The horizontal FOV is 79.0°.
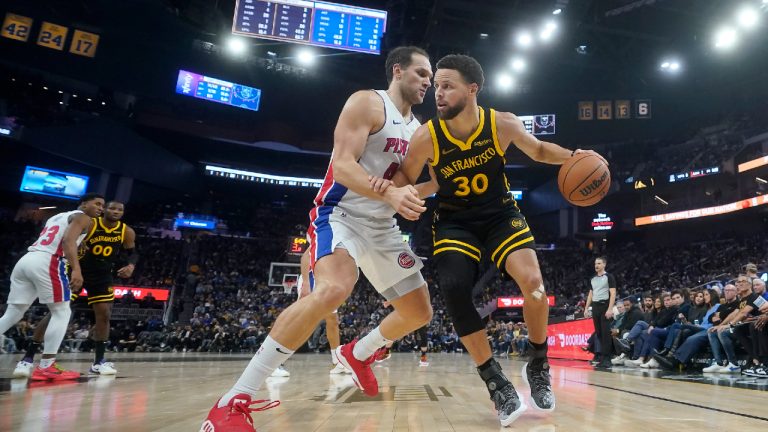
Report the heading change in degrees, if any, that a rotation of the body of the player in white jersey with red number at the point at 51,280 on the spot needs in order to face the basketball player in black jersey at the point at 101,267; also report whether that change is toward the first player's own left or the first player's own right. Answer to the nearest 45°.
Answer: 0° — they already face them

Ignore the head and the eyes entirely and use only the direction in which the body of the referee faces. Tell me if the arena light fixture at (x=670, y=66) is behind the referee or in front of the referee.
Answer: behind

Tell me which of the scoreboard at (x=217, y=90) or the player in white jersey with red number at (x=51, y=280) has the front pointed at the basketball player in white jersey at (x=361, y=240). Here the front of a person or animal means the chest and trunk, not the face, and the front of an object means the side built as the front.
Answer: the scoreboard

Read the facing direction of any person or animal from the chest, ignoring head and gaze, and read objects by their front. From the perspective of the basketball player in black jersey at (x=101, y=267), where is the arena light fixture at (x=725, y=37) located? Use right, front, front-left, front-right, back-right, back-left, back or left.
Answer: left

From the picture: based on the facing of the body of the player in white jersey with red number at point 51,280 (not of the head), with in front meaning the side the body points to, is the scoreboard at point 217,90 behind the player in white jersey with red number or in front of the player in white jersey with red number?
in front

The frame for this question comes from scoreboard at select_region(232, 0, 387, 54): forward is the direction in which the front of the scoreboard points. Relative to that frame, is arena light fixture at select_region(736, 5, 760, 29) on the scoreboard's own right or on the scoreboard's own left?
on the scoreboard's own left

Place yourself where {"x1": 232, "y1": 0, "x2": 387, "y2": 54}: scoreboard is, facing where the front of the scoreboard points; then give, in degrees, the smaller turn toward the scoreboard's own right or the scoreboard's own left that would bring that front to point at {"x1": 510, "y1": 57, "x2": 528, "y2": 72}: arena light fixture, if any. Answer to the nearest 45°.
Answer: approximately 90° to the scoreboard's own left

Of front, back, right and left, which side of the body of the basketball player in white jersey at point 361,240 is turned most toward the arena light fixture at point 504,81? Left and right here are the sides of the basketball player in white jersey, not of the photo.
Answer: left

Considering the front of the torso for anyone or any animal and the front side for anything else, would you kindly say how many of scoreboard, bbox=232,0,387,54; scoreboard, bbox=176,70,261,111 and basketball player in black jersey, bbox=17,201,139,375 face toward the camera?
3

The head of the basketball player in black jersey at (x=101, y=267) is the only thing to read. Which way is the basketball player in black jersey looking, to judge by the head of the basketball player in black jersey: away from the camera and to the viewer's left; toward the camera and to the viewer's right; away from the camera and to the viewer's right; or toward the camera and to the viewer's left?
toward the camera and to the viewer's right

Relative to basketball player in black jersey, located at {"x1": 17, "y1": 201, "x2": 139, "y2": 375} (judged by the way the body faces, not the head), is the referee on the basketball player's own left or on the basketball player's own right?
on the basketball player's own left
